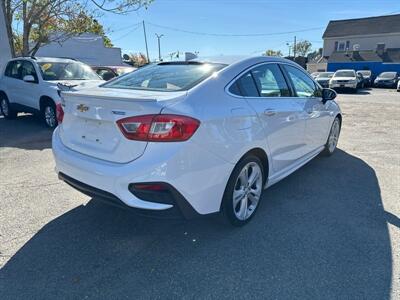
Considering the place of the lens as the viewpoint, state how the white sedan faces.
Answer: facing away from the viewer and to the right of the viewer

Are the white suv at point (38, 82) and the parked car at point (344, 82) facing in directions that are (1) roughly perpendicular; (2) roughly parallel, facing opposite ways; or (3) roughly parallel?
roughly perpendicular

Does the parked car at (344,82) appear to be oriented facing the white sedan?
yes

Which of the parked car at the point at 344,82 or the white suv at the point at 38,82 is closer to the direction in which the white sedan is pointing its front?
the parked car

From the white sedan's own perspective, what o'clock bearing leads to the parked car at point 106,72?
The parked car is roughly at 10 o'clock from the white sedan.

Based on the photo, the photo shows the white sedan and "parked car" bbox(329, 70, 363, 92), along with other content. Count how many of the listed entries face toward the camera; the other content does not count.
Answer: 1

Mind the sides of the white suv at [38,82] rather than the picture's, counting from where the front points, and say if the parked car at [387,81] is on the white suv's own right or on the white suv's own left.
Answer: on the white suv's own left

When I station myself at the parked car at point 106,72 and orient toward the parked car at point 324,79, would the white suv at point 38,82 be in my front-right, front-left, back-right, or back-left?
back-right

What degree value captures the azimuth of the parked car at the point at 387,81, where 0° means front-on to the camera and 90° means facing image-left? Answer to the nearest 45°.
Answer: approximately 45°

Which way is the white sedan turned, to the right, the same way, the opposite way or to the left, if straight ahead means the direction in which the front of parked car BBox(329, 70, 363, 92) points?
the opposite way
